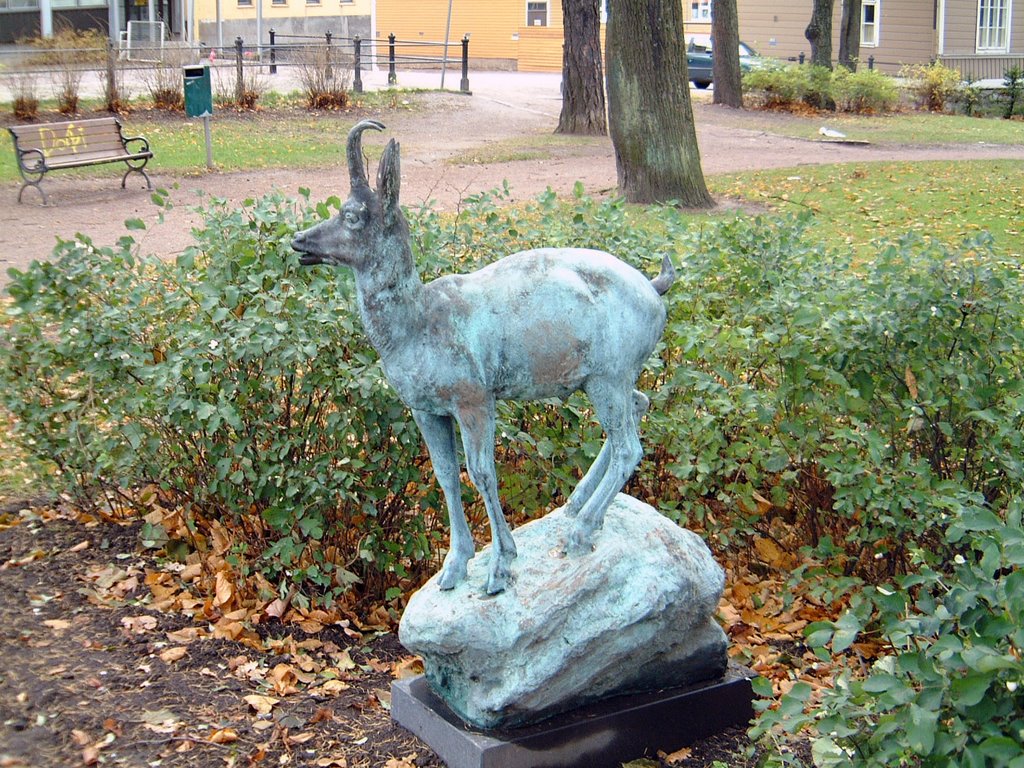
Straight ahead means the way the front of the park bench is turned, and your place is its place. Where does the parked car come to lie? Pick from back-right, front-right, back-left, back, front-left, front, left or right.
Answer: left

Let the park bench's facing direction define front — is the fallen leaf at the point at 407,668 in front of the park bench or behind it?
in front

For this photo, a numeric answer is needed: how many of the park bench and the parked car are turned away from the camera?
0

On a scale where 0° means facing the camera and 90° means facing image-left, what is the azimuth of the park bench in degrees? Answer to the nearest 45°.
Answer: approximately 315°

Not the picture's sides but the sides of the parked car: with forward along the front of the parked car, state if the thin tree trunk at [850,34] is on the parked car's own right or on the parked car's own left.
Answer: on the parked car's own right
